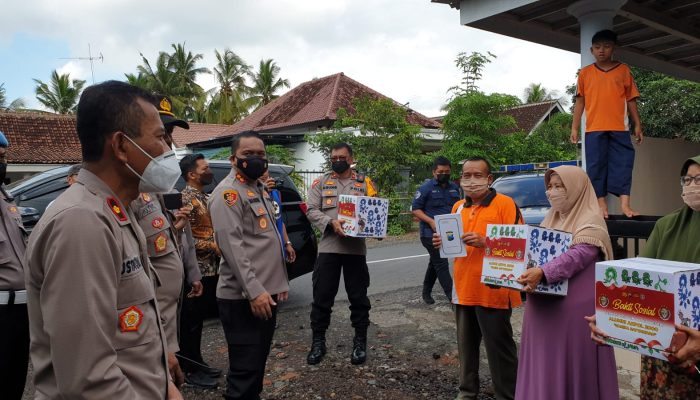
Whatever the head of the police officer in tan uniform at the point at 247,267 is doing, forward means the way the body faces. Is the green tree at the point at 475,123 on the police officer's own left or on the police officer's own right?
on the police officer's own left

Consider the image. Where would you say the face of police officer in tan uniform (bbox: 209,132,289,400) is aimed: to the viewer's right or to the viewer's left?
to the viewer's right

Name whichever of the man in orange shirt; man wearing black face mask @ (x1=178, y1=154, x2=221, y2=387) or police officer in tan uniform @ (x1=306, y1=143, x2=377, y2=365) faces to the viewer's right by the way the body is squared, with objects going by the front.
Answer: the man wearing black face mask

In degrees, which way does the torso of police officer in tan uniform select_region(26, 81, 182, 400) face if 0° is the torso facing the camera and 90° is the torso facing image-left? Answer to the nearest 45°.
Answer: approximately 270°

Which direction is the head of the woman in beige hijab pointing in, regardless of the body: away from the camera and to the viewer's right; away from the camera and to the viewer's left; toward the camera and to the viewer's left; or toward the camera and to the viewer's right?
toward the camera and to the viewer's left

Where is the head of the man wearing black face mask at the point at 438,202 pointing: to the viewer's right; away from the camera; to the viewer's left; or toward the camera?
toward the camera

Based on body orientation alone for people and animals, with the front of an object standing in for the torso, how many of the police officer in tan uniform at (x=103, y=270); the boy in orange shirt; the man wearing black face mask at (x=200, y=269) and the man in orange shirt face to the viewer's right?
2

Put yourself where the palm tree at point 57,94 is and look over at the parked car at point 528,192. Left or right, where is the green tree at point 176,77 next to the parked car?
left

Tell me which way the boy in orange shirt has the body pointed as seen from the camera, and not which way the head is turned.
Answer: toward the camera

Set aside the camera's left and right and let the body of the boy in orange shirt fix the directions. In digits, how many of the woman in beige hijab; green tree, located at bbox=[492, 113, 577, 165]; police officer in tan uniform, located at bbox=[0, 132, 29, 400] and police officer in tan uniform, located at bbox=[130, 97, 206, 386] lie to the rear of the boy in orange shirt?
1

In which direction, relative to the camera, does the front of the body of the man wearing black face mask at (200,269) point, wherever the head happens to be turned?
to the viewer's right

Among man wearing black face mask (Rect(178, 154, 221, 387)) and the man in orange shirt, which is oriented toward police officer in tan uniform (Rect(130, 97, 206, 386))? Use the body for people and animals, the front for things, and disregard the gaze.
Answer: the man in orange shirt

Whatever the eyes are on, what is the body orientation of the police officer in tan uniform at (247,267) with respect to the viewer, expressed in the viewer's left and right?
facing the viewer and to the right of the viewer

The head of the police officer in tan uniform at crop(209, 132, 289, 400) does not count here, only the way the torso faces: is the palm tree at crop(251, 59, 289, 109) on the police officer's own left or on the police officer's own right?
on the police officer's own left

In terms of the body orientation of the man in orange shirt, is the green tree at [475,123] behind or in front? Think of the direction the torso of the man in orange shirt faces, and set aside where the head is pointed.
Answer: behind

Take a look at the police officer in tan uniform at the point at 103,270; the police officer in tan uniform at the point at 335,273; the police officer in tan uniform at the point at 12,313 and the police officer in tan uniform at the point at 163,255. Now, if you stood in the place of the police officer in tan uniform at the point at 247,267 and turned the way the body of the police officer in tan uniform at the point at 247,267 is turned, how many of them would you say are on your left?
1

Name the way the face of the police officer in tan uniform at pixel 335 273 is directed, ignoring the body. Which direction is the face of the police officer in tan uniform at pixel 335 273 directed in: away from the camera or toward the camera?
toward the camera

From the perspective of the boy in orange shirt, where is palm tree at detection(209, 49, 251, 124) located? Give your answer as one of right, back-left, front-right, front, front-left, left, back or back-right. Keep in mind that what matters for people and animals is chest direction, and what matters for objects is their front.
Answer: back-right
